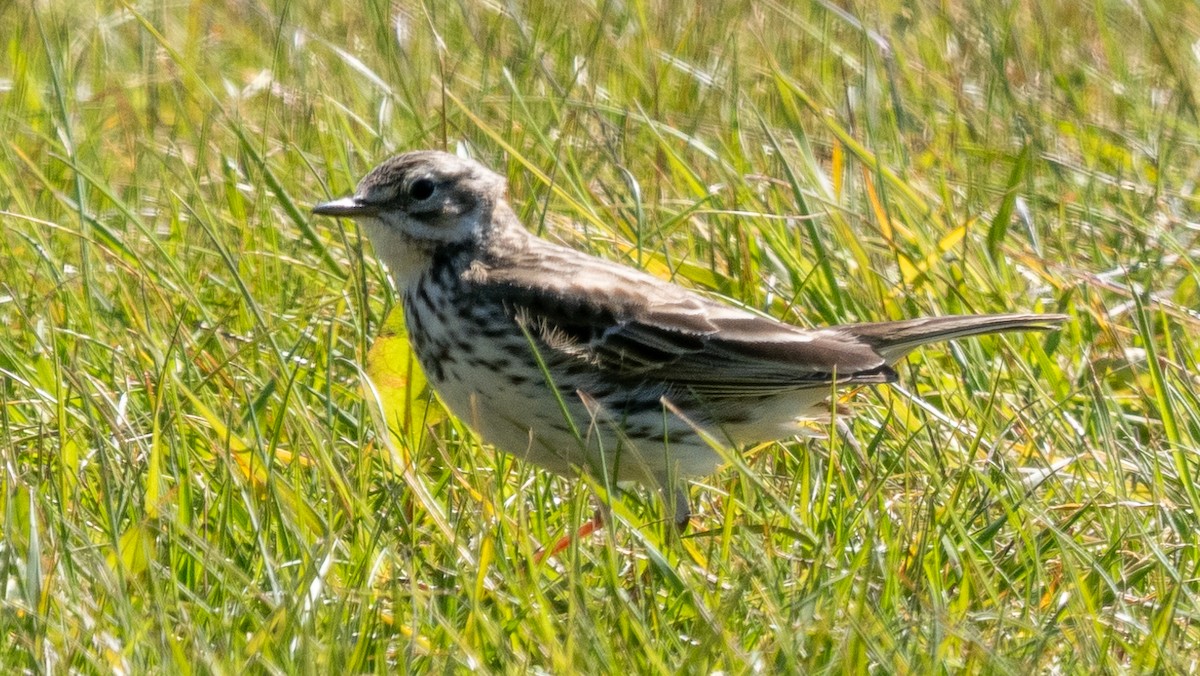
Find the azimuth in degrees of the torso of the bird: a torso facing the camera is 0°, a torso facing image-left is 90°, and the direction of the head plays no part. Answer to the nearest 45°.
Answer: approximately 90°
